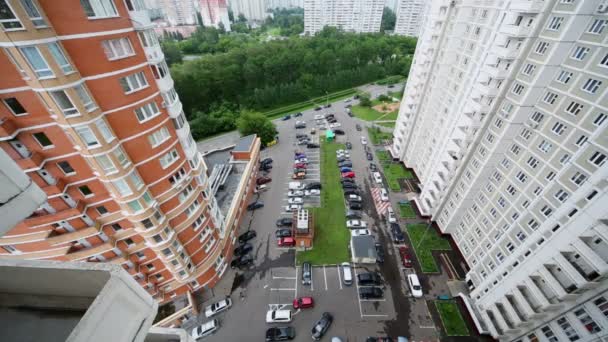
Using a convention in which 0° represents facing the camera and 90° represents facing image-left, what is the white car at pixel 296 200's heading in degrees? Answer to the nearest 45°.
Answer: approximately 90°

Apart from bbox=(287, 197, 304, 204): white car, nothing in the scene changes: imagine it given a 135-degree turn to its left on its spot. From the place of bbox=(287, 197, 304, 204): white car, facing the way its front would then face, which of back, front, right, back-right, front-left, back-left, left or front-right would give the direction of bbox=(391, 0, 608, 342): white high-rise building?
front

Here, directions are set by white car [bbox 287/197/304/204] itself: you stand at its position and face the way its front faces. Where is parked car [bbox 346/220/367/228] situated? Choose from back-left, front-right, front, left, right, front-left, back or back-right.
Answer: back-left

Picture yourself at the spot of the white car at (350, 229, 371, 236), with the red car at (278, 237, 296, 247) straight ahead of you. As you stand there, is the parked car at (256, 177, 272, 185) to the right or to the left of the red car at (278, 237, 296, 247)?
right

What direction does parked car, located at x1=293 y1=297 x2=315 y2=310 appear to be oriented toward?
to the viewer's left

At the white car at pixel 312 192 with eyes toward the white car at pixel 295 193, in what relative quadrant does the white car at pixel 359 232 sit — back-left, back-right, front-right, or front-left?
back-left
